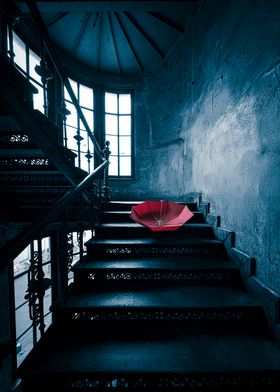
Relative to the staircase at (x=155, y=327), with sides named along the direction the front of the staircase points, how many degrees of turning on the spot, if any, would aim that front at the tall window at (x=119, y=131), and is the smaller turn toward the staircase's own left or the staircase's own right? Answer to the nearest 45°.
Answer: approximately 180°

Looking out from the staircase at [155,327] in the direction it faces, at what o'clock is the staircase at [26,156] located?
the staircase at [26,156] is roughly at 4 o'clock from the staircase at [155,327].

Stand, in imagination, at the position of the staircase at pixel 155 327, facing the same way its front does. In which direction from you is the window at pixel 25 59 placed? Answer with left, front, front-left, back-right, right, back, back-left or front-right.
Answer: back-right

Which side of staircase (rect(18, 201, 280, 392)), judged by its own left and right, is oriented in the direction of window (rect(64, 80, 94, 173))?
back

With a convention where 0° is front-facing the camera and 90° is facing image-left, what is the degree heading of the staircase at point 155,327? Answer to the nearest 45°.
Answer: approximately 0°
